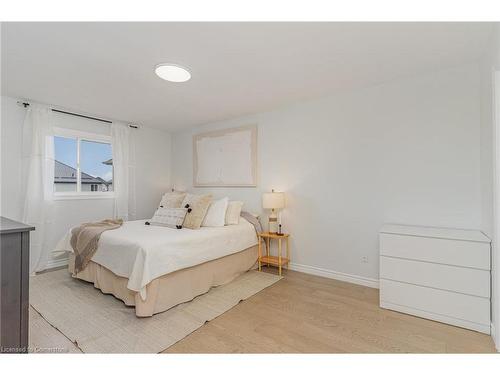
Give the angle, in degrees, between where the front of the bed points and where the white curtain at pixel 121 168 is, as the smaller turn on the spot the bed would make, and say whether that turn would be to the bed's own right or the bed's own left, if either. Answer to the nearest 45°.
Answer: approximately 135° to the bed's own right

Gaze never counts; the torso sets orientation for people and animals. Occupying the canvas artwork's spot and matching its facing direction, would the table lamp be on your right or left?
on your left

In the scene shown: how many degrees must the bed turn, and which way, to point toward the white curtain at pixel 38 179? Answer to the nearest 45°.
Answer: approximately 90° to its right

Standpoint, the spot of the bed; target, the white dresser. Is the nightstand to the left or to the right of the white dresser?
left

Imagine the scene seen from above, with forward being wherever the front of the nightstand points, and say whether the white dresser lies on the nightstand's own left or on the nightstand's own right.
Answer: on the nightstand's own left

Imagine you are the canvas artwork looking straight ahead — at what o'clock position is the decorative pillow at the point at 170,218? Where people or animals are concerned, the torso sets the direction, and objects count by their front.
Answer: The decorative pillow is roughly at 12 o'clock from the canvas artwork.

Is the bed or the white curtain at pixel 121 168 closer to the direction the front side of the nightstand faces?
the bed

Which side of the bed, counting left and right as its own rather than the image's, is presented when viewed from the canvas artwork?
back

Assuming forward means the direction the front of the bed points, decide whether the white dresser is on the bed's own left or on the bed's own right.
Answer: on the bed's own left
